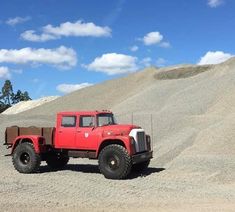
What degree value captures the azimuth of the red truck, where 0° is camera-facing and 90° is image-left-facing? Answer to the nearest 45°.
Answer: approximately 315°
